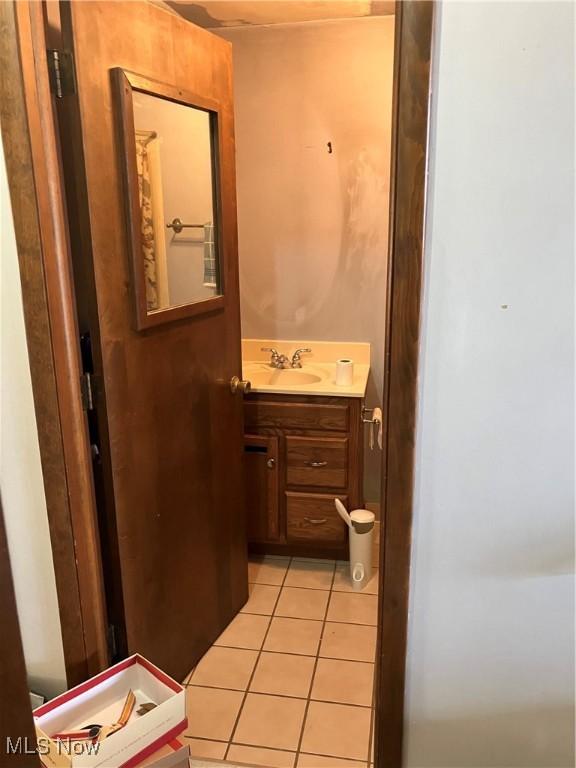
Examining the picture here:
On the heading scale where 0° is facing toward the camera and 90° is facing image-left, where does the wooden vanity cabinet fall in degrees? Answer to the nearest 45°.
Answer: approximately 0°

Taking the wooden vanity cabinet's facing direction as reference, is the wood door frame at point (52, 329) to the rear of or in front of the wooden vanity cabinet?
in front

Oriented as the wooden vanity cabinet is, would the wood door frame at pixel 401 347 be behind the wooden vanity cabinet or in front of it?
in front

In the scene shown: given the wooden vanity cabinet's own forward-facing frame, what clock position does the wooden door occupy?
The wooden door is roughly at 1 o'clock from the wooden vanity cabinet.
